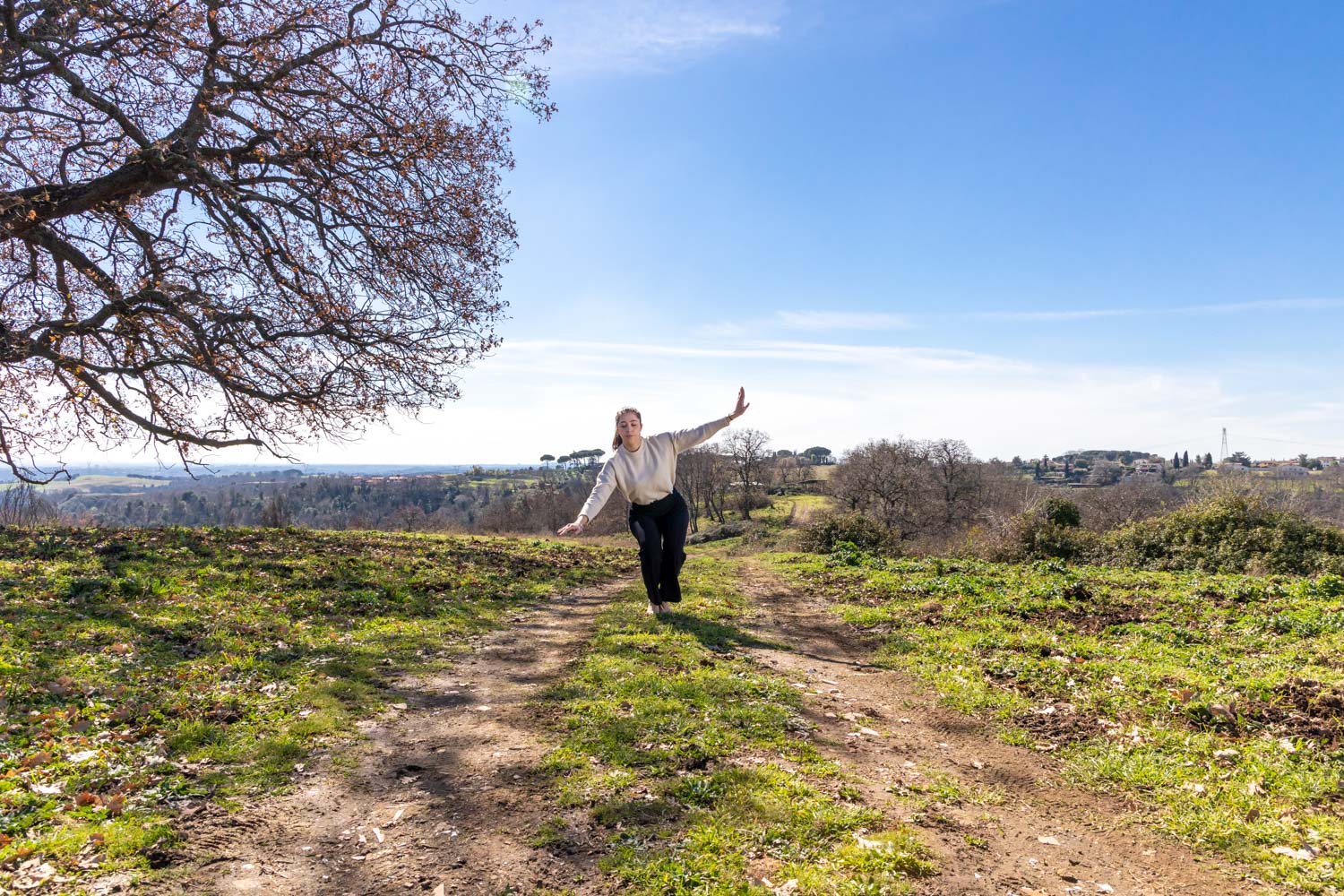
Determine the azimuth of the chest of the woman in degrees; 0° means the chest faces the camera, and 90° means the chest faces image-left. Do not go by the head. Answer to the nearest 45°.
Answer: approximately 0°

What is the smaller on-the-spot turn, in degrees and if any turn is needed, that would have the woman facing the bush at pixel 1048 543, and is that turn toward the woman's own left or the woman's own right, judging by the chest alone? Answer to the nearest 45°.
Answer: approximately 135° to the woman's own left

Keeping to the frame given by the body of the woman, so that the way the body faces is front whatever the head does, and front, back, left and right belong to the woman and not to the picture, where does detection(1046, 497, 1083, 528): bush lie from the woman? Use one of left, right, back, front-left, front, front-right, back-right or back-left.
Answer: back-left

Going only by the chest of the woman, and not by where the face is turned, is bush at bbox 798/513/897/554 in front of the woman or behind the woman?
behind
